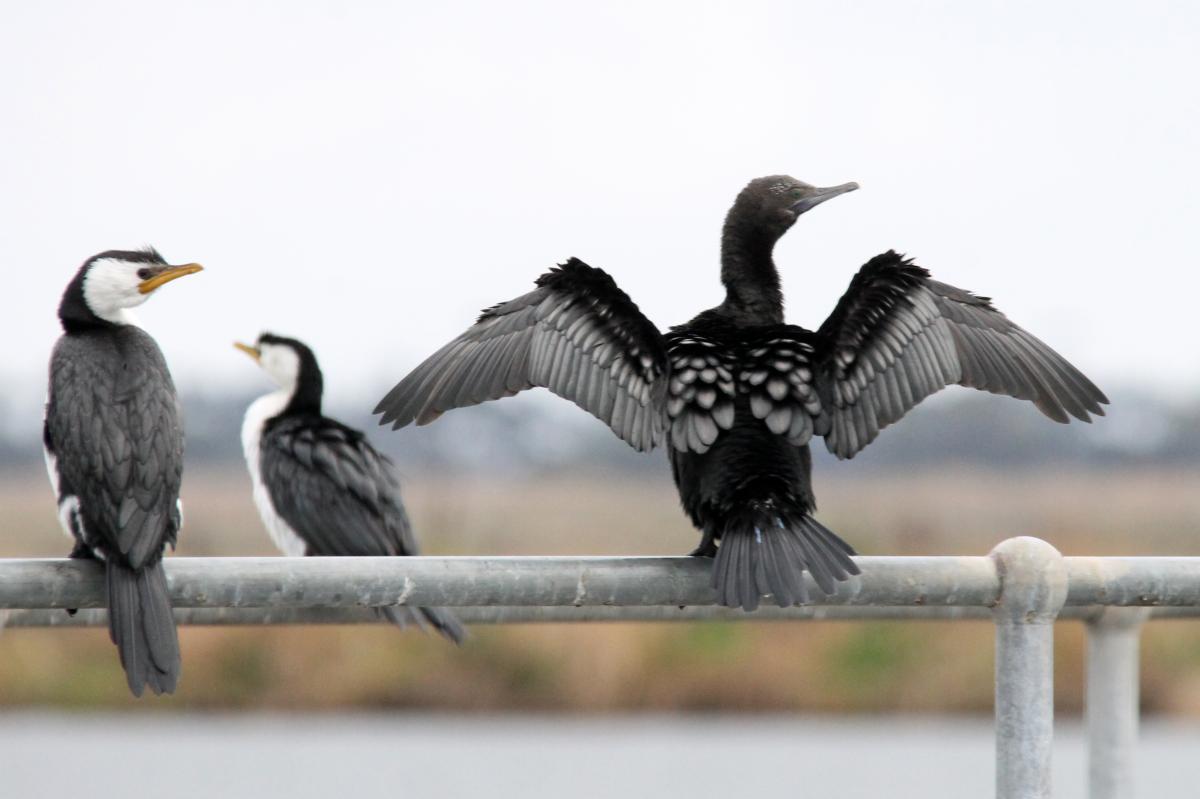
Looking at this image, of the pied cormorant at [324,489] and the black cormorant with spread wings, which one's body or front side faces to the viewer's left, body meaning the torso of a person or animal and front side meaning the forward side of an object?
the pied cormorant

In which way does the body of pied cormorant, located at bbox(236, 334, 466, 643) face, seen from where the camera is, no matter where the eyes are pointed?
to the viewer's left

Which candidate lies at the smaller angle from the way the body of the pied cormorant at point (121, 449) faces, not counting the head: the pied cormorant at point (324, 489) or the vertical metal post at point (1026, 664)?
the pied cormorant

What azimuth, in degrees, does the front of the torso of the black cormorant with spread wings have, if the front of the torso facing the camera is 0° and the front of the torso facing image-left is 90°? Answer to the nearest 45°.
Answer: approximately 180°

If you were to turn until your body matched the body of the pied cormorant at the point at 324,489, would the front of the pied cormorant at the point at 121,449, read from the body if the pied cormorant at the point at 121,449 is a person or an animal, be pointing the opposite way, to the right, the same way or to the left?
to the right

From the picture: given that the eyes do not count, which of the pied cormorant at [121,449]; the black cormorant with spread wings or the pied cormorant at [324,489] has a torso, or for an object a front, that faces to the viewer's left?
the pied cormorant at [324,489]

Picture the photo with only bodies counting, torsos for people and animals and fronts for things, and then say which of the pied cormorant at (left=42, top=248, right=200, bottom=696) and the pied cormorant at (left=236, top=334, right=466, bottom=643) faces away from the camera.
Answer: the pied cormorant at (left=42, top=248, right=200, bottom=696)

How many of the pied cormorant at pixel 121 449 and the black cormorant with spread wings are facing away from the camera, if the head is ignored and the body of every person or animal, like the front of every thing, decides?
2

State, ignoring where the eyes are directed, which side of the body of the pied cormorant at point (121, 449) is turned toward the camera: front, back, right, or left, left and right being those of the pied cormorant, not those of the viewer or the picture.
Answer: back
